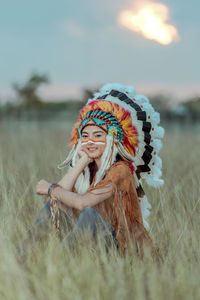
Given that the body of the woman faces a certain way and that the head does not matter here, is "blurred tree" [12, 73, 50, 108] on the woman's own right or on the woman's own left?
on the woman's own right

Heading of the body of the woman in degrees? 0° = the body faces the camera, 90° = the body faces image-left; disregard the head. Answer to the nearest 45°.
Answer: approximately 45°
